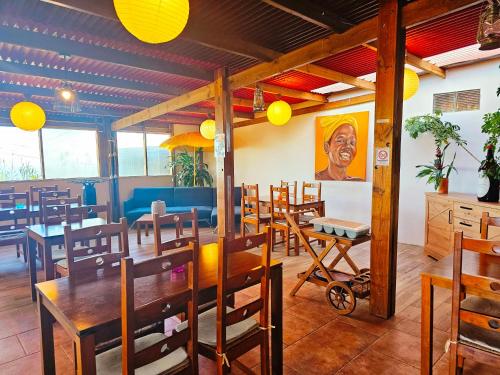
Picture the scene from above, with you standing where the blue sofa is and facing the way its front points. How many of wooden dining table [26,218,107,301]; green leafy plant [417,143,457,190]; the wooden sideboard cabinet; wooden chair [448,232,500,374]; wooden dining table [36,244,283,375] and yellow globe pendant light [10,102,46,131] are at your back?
0

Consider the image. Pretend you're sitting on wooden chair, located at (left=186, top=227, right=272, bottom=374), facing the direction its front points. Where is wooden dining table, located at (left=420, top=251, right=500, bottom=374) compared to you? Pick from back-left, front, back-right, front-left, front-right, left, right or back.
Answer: back-right

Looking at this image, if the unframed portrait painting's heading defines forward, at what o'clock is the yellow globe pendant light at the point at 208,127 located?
The yellow globe pendant light is roughly at 1 o'clock from the unframed portrait painting.

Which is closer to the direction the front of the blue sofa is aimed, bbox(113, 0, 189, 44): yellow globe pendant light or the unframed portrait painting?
the yellow globe pendant light

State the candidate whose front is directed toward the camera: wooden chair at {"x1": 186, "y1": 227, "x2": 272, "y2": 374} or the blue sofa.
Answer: the blue sofa

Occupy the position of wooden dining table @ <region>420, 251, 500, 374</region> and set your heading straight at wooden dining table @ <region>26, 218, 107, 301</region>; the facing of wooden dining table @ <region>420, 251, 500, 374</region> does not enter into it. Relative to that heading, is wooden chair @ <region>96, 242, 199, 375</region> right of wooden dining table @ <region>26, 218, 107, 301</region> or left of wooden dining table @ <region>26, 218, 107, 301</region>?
left

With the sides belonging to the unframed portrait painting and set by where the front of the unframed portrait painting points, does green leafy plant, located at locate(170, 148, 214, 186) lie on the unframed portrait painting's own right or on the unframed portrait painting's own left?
on the unframed portrait painting's own right

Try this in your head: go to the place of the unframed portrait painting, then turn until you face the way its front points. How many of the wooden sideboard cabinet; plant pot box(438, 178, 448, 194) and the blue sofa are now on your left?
2

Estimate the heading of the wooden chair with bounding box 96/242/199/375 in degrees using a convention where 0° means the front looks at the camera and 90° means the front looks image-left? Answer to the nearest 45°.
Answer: approximately 135°

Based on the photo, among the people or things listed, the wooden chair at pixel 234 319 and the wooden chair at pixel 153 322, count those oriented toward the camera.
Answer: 0

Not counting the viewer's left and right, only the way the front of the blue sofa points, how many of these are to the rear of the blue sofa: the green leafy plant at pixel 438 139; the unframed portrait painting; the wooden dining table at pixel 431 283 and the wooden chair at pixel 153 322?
0

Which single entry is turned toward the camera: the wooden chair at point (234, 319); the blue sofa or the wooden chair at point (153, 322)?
the blue sofa

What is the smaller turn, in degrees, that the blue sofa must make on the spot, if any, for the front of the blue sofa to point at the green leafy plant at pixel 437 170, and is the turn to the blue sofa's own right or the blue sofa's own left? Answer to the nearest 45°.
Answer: approximately 45° to the blue sofa's own left

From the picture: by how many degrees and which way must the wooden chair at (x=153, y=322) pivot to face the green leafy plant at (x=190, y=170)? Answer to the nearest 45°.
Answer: approximately 45° to its right

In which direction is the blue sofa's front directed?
toward the camera

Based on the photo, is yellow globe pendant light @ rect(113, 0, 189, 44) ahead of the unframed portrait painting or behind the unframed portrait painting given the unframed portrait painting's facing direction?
ahead

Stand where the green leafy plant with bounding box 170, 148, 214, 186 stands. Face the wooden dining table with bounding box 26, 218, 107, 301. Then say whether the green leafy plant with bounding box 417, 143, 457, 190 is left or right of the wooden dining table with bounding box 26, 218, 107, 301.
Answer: left

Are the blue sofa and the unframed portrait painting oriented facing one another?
no

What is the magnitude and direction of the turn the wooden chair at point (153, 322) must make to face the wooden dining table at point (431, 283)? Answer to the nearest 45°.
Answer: approximately 135° to its right
